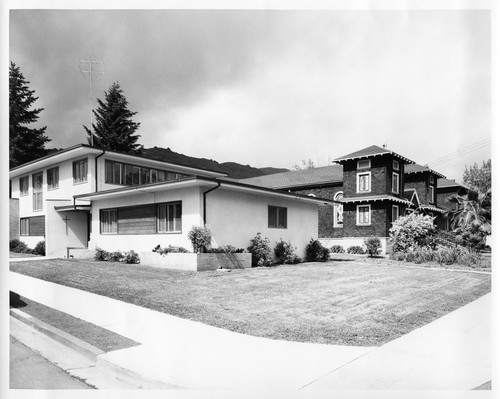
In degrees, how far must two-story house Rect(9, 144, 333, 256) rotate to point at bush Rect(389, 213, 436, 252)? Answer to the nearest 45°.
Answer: approximately 135° to its left

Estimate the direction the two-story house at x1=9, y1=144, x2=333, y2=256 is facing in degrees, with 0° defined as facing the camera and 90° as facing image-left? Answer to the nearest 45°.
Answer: approximately 45°
